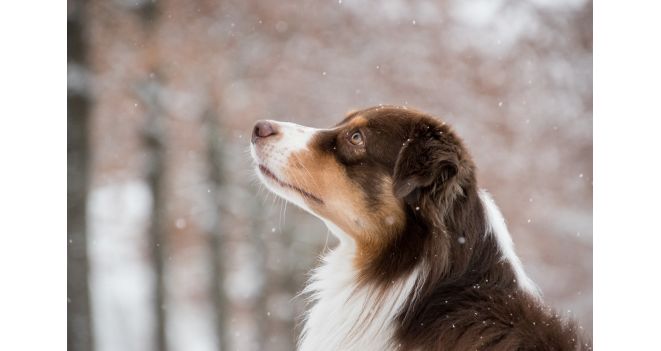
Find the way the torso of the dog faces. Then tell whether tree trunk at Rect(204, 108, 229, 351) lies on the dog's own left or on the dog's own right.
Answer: on the dog's own right

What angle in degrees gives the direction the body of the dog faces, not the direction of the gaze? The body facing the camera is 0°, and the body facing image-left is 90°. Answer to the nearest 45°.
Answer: approximately 90°

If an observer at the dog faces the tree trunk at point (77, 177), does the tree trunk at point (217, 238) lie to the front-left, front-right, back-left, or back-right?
front-right

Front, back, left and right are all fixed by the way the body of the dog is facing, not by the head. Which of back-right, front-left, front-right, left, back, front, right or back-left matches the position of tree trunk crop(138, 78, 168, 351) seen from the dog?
front-right

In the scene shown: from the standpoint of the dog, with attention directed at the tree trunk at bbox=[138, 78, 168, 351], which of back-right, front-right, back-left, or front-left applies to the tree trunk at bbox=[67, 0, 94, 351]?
front-left
